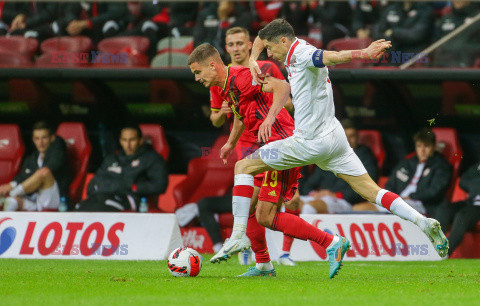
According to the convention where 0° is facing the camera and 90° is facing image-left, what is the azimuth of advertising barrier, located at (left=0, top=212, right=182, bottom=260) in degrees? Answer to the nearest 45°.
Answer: approximately 0°

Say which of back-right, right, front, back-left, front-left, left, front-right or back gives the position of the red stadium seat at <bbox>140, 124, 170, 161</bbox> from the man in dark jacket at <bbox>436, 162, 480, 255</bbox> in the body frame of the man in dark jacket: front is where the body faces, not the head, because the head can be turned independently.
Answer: front-right

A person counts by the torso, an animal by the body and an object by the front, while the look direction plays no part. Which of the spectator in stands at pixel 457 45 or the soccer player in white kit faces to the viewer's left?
the soccer player in white kit

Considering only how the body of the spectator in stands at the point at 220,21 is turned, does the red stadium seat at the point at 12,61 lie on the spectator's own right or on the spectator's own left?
on the spectator's own right

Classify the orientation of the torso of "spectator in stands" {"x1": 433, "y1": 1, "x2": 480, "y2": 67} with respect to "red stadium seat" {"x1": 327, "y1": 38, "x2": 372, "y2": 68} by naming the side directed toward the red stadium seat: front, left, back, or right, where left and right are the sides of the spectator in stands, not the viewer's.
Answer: right

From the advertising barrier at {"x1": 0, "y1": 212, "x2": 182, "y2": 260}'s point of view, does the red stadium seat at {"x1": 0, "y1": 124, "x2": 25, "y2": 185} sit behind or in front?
behind

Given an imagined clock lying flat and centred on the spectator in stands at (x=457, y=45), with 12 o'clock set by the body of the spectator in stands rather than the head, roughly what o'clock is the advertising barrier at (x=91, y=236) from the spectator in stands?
The advertising barrier is roughly at 2 o'clock from the spectator in stands.

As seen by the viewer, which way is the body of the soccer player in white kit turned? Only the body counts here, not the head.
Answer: to the viewer's left

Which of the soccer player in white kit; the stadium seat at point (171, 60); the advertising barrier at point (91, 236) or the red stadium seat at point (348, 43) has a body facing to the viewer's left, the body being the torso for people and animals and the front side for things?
the soccer player in white kit
